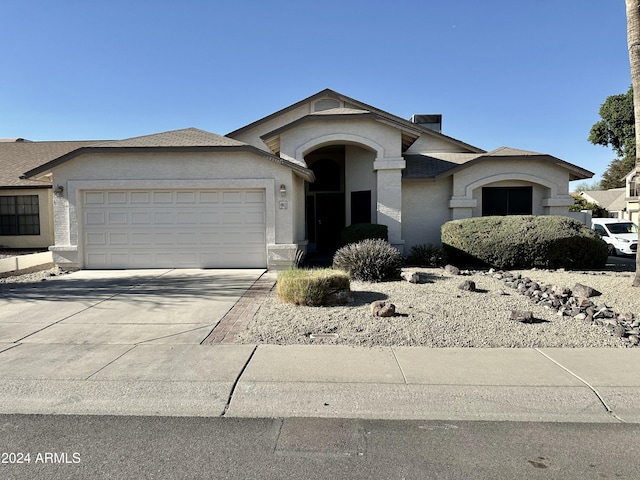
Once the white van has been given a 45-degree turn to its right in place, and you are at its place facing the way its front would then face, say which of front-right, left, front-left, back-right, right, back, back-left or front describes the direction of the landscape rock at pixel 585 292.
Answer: front

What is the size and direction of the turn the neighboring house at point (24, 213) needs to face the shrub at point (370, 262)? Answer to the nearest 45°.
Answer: approximately 45° to its left

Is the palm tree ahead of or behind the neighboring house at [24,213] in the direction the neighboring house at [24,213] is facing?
ahead

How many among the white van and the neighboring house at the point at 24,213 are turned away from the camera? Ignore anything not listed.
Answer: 0

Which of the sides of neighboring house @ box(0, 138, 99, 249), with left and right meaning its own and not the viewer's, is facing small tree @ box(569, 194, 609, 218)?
left

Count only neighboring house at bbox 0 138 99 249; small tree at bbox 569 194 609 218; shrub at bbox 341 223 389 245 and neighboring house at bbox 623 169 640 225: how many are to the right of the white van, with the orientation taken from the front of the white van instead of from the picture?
2

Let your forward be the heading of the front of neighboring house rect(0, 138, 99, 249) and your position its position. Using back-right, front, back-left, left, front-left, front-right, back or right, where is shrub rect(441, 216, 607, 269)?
front-left

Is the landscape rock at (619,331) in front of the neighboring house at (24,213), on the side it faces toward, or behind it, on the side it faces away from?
in front

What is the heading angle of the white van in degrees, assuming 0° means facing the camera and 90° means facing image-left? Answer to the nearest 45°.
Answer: approximately 315°

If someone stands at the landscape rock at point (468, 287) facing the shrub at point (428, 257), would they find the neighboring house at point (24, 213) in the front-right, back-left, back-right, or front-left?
front-left

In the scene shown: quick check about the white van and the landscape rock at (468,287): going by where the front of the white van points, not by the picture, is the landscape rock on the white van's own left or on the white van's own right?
on the white van's own right

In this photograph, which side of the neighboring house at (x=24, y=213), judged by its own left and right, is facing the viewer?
front
